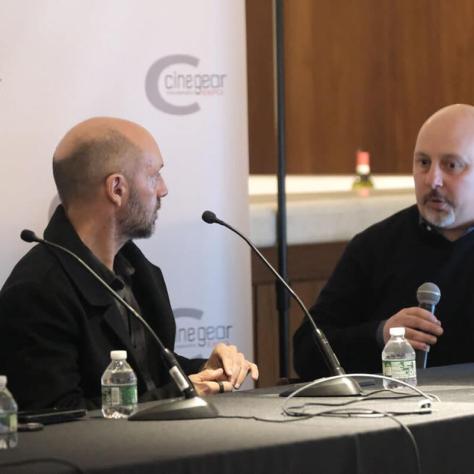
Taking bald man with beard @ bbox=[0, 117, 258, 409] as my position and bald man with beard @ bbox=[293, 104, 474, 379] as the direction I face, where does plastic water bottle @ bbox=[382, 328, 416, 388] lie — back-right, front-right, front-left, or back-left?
front-right

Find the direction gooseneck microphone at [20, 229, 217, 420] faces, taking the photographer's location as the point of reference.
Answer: facing to the left of the viewer

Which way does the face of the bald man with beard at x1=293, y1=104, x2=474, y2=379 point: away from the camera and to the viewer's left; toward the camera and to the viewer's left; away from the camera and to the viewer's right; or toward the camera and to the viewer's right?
toward the camera and to the viewer's left

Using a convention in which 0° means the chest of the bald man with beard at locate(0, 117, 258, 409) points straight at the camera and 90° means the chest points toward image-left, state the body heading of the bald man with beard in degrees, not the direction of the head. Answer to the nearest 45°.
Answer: approximately 315°

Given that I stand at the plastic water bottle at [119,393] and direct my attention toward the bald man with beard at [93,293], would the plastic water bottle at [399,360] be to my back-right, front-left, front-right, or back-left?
front-right

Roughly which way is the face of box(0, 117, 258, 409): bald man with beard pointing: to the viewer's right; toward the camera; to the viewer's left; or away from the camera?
to the viewer's right

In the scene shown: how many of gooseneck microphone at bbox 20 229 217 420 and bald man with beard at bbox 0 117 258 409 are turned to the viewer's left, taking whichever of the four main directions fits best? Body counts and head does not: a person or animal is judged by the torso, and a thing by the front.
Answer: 1

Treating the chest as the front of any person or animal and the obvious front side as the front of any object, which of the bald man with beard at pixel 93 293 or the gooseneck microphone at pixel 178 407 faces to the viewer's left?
the gooseneck microphone

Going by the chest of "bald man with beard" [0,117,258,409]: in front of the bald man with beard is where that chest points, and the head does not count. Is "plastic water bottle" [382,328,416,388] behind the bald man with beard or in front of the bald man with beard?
in front
